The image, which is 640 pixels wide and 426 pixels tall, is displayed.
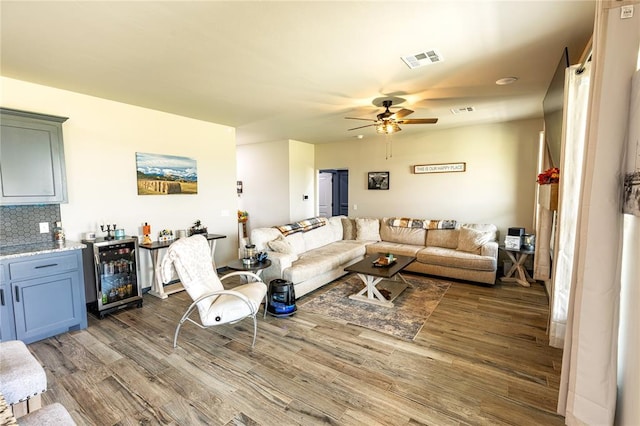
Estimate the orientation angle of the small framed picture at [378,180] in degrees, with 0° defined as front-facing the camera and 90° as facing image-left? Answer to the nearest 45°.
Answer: approximately 0°

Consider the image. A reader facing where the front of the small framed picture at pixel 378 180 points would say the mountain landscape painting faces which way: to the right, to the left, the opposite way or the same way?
to the left

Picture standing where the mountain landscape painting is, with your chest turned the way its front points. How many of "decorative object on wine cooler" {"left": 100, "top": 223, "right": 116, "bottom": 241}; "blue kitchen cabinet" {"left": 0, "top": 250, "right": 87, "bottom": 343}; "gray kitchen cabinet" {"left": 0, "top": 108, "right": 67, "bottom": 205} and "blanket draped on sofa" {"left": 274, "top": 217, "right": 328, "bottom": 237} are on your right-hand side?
3

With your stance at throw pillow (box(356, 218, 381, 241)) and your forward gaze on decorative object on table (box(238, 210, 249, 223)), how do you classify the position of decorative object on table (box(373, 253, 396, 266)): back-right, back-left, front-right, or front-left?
back-left

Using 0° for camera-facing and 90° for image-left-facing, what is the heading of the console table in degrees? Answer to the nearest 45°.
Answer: approximately 315°
